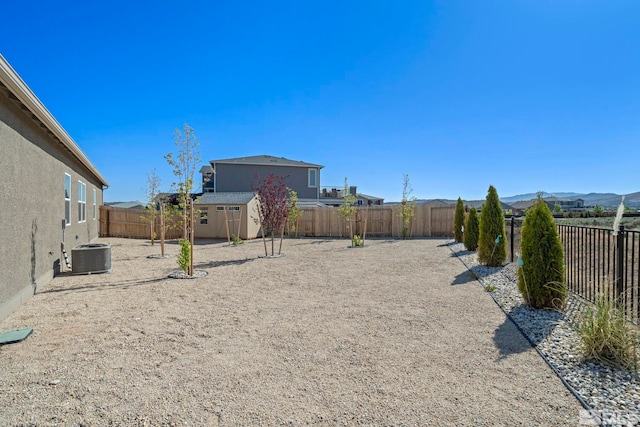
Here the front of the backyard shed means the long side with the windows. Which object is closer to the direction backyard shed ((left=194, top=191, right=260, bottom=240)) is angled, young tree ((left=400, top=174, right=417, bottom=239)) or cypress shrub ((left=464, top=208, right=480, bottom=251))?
the cypress shrub

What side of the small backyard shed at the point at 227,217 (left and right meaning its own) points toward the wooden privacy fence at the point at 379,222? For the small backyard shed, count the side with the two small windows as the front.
left

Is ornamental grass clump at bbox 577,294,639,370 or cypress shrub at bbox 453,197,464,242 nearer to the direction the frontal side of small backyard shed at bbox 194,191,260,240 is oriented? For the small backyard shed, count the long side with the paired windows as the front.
the ornamental grass clump

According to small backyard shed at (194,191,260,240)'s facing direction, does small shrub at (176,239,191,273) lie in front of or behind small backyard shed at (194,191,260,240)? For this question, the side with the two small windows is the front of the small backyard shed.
in front

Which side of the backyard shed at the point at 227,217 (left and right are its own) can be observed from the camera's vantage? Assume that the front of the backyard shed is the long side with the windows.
front

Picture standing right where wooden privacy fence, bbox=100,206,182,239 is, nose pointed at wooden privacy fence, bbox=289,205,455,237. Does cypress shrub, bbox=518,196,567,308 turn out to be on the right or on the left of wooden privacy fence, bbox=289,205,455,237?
right

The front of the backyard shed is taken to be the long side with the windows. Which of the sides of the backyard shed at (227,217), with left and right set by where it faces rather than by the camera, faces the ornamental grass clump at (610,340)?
front
